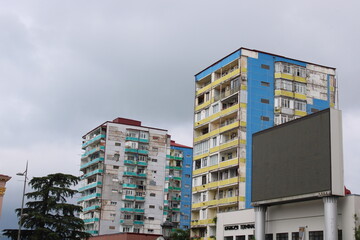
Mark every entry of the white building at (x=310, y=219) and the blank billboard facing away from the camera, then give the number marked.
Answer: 0

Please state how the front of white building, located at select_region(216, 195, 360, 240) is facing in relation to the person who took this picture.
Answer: facing the viewer and to the left of the viewer

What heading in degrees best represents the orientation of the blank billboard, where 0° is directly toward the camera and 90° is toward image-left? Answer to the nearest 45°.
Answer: approximately 45°
